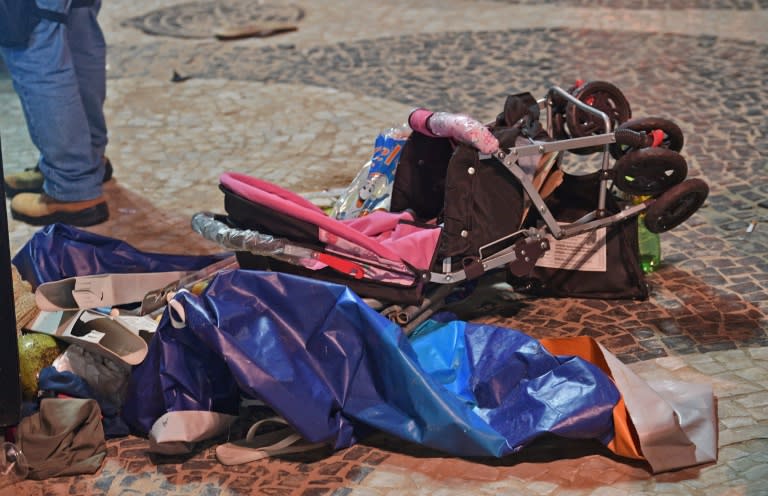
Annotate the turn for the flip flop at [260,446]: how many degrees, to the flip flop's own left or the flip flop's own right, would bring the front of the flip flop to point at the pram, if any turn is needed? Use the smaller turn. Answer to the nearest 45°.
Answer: approximately 45° to the flip flop's own left

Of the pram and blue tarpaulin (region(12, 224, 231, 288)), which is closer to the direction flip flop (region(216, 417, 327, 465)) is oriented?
the pram

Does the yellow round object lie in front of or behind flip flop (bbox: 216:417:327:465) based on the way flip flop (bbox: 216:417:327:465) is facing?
behind

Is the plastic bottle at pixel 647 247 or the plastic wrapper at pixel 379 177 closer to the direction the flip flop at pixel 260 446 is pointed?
the plastic bottle

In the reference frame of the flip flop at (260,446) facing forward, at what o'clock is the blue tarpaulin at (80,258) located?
The blue tarpaulin is roughly at 8 o'clock from the flip flop.
